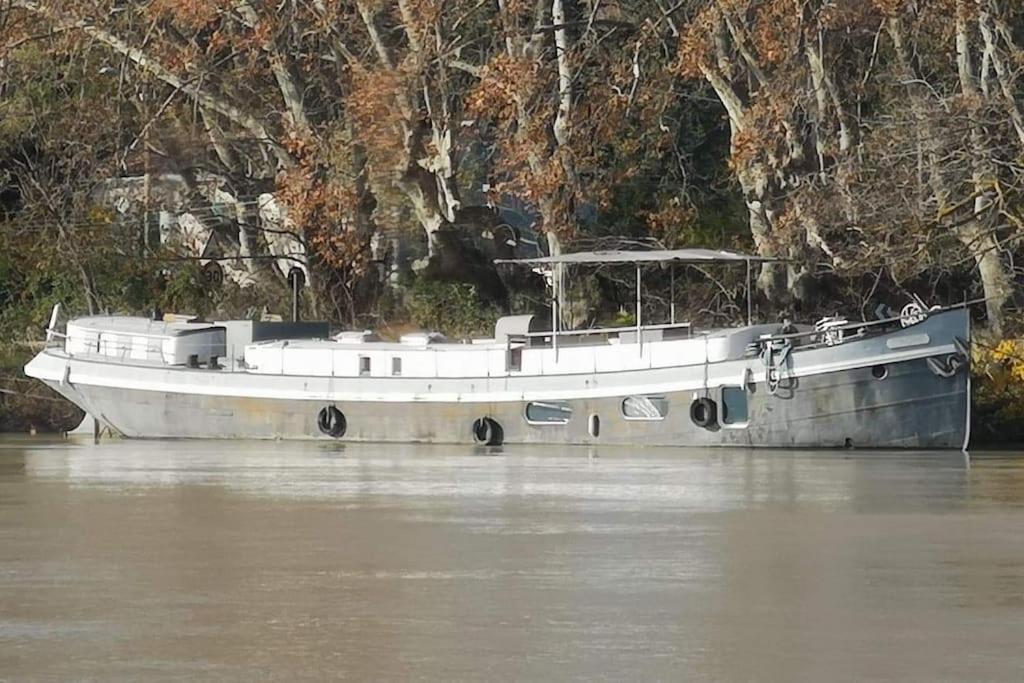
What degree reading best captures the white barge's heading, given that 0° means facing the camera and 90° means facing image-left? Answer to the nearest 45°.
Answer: approximately 270°
